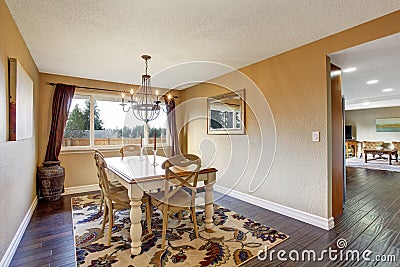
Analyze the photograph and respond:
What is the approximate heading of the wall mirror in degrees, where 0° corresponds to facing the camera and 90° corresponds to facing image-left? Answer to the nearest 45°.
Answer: approximately 45°

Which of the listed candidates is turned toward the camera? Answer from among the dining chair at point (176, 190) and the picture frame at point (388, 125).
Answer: the picture frame

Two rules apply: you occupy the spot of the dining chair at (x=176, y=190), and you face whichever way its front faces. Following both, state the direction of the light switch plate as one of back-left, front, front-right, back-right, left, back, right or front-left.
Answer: back-right

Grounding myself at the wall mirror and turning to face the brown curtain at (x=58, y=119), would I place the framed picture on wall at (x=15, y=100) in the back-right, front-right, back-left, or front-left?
front-left

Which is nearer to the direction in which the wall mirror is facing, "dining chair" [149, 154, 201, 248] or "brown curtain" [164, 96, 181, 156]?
the dining chair

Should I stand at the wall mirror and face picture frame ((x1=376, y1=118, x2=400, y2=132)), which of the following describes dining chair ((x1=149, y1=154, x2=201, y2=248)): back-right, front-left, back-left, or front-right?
back-right

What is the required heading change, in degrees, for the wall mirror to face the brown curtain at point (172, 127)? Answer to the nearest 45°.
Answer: approximately 90° to its right

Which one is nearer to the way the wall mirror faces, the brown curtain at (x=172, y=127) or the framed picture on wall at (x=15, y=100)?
the framed picture on wall

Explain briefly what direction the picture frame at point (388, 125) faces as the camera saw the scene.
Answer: facing the viewer

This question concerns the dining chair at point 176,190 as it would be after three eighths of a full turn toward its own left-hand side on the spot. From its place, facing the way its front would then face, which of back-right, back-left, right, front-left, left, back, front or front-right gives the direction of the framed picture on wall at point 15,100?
right

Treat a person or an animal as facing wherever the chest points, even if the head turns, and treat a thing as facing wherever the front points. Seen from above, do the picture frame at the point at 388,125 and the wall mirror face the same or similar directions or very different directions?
same or similar directions

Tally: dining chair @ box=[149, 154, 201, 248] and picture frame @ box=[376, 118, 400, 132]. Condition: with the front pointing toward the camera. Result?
1

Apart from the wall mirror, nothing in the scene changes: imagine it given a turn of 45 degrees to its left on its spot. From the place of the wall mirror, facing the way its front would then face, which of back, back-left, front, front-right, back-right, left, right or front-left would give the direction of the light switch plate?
front-left

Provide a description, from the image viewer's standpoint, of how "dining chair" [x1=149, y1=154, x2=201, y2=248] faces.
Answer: facing away from the viewer and to the left of the viewer

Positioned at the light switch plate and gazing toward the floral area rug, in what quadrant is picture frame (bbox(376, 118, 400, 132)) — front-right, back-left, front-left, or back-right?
back-right

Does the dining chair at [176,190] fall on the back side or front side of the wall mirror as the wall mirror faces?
on the front side

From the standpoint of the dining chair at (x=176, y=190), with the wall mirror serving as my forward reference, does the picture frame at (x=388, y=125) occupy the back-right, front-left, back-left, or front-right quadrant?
front-right

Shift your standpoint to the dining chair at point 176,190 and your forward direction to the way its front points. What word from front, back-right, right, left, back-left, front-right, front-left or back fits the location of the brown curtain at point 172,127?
front-right

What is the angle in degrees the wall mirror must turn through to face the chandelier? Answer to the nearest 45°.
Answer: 0° — it already faces it

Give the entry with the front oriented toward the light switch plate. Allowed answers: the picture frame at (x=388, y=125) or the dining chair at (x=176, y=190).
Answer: the picture frame
